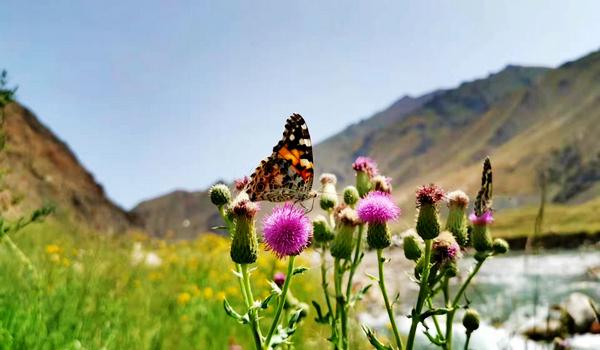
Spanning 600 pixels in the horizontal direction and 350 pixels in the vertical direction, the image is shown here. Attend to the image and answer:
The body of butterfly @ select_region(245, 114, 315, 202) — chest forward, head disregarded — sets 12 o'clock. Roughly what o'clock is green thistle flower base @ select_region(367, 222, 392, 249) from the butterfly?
The green thistle flower base is roughly at 1 o'clock from the butterfly.

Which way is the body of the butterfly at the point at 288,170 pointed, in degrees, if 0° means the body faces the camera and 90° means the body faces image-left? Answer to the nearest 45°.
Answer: approximately 270°

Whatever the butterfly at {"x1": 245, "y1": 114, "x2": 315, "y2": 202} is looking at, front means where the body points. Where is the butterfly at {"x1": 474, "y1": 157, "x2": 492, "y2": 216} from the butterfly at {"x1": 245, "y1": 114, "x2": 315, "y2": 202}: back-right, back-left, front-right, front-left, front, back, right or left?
front

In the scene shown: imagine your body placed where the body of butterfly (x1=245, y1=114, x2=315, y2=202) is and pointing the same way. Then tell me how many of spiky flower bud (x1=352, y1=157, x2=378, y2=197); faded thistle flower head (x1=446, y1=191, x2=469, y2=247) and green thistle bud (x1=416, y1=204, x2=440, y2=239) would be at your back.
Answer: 0

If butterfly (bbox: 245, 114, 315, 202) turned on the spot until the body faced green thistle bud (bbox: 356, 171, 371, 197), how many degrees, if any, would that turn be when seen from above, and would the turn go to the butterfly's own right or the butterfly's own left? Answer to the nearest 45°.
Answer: approximately 45° to the butterfly's own left

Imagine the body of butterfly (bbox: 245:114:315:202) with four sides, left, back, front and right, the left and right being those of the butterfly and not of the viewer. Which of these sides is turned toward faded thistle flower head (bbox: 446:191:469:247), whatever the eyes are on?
front

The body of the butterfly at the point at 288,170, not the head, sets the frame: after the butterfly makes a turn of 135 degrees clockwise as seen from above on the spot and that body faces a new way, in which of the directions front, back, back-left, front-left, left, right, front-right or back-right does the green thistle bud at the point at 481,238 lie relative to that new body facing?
back-left

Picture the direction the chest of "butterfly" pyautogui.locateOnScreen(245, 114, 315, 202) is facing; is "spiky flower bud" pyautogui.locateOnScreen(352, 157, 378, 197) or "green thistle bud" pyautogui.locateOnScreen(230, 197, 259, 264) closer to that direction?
the spiky flower bud

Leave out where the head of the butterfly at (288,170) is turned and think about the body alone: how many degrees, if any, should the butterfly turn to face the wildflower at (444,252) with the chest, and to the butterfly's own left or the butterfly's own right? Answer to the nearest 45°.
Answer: approximately 45° to the butterfly's own right
